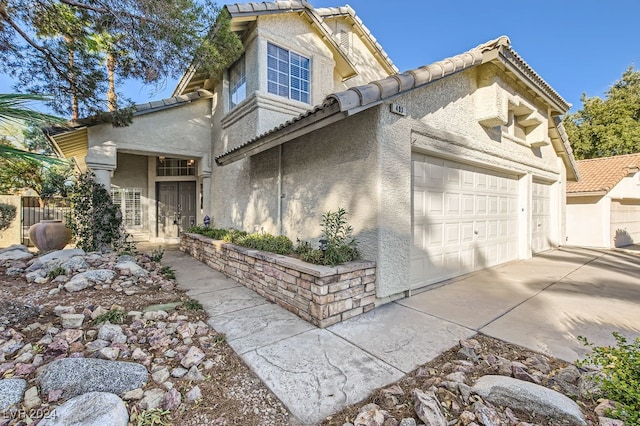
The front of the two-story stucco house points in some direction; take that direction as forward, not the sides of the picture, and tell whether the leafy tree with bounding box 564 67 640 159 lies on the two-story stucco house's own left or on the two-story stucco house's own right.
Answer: on the two-story stucco house's own left

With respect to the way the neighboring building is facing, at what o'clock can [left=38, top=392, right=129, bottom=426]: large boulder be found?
The large boulder is roughly at 2 o'clock from the neighboring building.

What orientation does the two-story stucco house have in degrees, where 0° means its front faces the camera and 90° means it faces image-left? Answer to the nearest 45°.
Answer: approximately 315°

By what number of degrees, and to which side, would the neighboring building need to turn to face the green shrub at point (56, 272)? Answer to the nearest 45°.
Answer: approximately 90° to its right

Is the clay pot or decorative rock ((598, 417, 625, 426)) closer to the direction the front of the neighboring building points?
the decorative rock

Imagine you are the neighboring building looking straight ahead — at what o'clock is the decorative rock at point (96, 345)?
The decorative rock is roughly at 2 o'clock from the neighboring building.

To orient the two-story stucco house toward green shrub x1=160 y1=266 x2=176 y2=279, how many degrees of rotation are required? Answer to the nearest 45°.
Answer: approximately 135° to its right

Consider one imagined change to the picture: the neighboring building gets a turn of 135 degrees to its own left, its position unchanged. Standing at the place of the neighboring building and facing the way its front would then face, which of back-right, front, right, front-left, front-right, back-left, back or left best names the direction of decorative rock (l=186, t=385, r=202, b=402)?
back

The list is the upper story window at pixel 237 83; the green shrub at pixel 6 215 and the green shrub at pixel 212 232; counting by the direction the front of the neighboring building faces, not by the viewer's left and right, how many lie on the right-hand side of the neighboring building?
3
